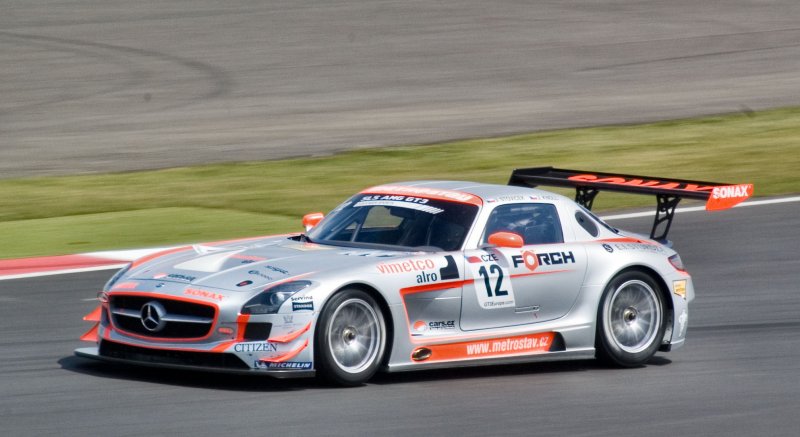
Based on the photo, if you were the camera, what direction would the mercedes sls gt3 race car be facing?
facing the viewer and to the left of the viewer
